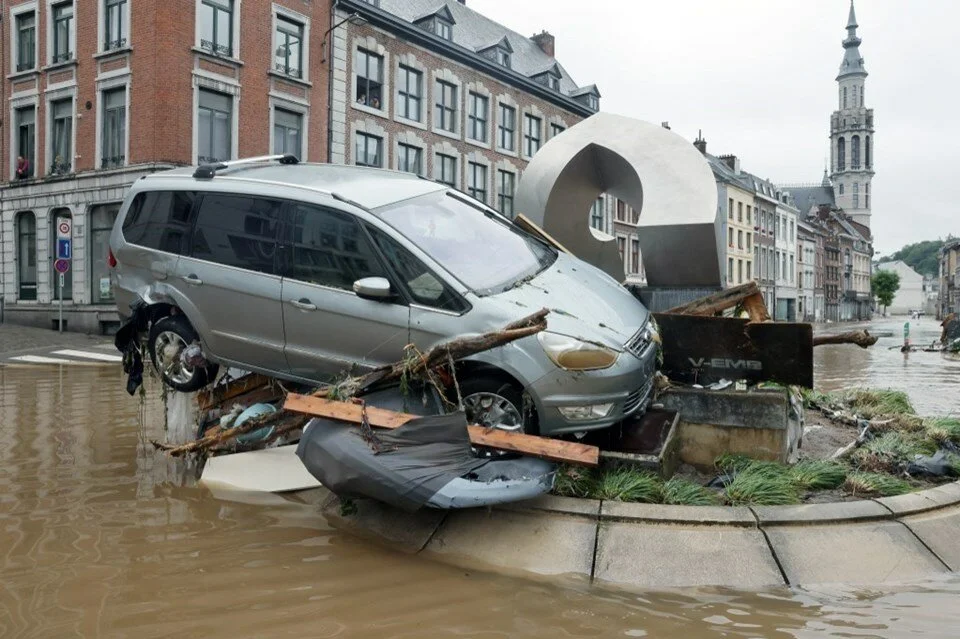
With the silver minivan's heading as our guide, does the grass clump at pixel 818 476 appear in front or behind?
in front

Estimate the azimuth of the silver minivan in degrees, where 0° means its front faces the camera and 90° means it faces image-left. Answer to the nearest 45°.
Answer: approximately 315°

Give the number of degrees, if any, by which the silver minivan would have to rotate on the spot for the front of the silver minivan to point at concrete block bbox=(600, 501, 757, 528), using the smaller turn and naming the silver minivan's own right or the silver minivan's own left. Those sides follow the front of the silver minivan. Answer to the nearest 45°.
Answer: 0° — it already faces it

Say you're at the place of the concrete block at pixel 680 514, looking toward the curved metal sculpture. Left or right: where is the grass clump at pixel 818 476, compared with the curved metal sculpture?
right

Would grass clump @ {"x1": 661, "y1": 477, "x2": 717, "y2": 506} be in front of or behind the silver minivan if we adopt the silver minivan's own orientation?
in front

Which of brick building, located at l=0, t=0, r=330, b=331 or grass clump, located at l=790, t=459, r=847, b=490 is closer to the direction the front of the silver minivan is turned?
the grass clump

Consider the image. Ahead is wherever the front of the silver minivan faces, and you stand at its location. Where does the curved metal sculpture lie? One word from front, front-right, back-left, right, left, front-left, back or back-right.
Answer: left

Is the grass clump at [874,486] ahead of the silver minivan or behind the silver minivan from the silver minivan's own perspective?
ahead

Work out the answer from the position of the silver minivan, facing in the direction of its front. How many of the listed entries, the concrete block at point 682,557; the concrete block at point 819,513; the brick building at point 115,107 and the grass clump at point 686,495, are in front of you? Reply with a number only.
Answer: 3
